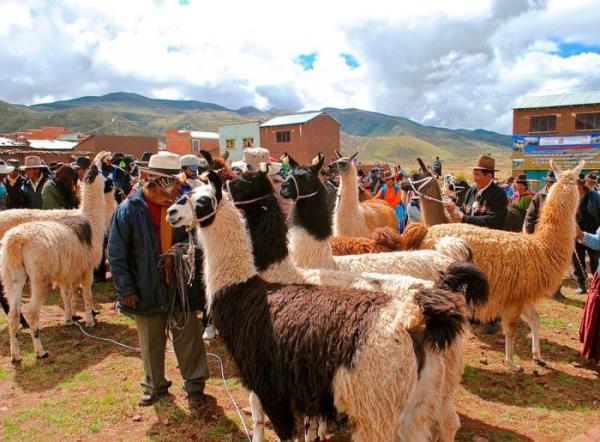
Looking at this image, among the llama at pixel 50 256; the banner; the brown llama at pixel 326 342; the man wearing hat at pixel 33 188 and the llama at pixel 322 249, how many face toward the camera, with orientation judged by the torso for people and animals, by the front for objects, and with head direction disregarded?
2

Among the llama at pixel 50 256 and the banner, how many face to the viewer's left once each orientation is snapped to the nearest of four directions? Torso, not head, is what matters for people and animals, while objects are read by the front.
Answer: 0

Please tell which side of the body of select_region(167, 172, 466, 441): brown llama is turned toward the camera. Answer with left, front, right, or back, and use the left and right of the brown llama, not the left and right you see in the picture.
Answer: left

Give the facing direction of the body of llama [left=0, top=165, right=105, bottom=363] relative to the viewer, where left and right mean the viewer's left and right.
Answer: facing away from the viewer and to the right of the viewer

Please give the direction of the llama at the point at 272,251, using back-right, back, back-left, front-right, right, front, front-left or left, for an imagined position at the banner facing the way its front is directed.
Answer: front

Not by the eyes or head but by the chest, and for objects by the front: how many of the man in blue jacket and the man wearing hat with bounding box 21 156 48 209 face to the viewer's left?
0

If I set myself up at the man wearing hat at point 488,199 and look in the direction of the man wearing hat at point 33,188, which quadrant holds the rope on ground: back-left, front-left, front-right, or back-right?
front-left

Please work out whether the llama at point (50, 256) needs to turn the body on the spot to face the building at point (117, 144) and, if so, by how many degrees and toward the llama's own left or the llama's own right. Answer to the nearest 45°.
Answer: approximately 45° to the llama's own left

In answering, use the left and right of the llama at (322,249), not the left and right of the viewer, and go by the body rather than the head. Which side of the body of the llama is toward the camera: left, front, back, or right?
left

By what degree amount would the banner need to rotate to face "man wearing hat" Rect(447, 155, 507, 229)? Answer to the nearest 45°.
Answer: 0° — it already faces them

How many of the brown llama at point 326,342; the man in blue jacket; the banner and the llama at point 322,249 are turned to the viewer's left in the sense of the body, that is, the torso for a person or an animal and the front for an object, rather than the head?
2

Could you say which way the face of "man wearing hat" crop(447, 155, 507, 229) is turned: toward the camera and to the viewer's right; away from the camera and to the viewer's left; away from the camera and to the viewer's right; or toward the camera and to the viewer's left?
toward the camera and to the viewer's left

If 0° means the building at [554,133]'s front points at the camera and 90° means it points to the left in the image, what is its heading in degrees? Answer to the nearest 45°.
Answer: approximately 0°

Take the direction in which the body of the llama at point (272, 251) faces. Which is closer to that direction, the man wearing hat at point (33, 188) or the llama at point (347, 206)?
the man wearing hat

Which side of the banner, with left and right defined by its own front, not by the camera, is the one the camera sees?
front

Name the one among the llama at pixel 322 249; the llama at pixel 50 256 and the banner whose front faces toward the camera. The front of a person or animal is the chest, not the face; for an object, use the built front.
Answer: the banner

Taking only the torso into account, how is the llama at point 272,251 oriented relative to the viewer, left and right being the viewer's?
facing to the left of the viewer
